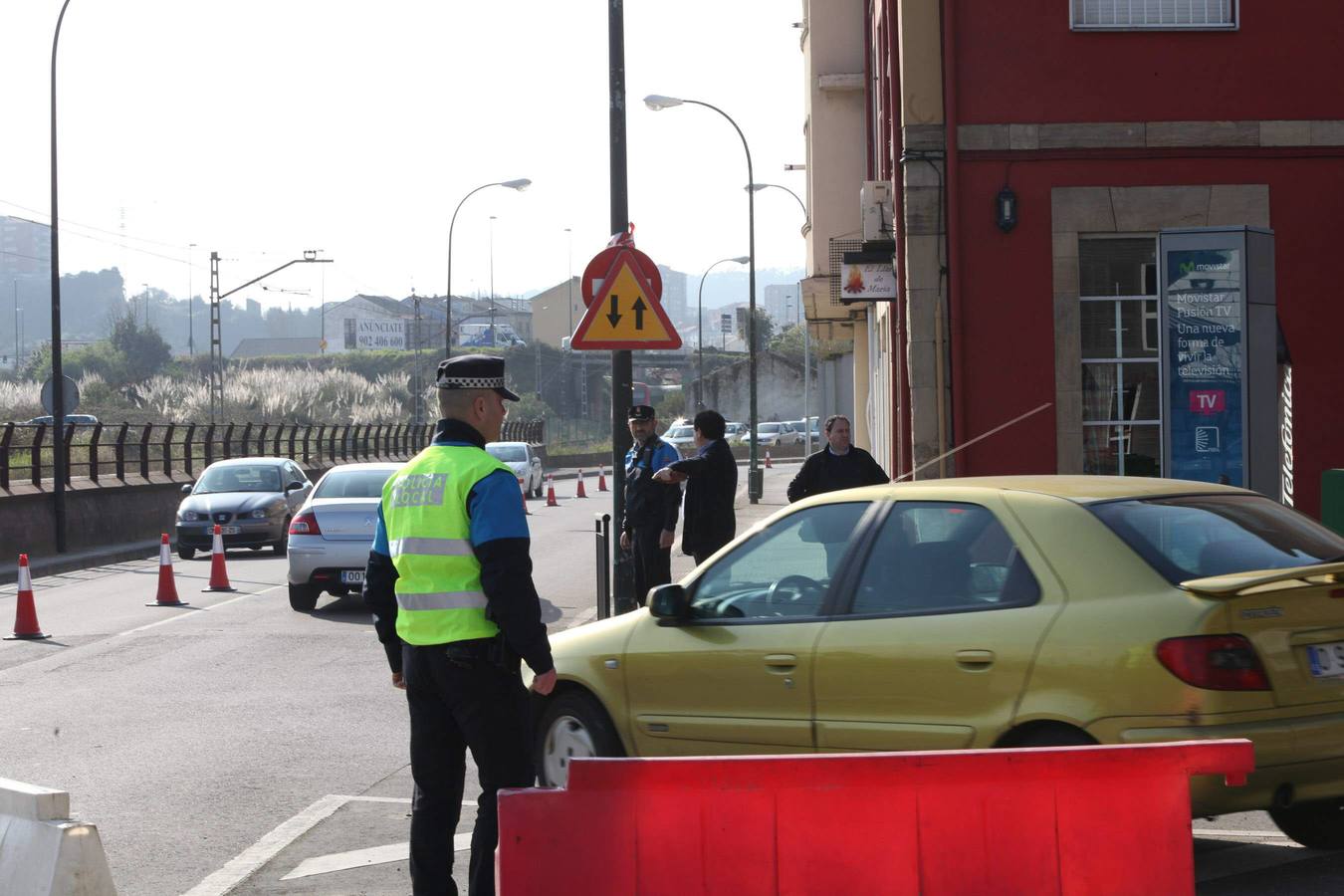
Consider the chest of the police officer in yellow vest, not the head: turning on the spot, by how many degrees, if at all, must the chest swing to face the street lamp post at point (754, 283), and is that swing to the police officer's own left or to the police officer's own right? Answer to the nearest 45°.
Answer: approximately 45° to the police officer's own left

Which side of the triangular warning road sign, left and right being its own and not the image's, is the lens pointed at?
front

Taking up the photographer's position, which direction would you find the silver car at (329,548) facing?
facing away from the viewer

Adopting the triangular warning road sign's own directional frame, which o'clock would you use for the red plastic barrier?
The red plastic barrier is roughly at 12 o'clock from the triangular warning road sign.

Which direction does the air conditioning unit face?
to the viewer's left

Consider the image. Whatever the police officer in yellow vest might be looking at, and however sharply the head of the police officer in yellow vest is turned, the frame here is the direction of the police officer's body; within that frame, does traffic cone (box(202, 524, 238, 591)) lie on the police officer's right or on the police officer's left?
on the police officer's left

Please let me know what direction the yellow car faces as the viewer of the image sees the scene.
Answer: facing away from the viewer and to the left of the viewer

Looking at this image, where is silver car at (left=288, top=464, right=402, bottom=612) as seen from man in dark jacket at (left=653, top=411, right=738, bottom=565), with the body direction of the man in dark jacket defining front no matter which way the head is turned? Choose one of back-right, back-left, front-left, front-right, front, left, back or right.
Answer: front

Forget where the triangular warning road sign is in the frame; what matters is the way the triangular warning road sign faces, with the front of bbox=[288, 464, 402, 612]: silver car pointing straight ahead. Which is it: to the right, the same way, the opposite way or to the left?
the opposite way

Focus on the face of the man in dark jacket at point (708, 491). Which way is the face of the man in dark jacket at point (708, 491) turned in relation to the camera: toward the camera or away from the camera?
away from the camera

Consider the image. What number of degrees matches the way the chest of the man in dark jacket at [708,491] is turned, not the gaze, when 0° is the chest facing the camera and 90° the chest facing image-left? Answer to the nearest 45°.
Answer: approximately 135°

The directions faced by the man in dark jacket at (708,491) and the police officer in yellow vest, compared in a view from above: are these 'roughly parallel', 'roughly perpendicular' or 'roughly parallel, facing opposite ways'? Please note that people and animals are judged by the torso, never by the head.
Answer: roughly perpendicular

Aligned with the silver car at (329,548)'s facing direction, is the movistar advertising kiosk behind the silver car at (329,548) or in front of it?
behind

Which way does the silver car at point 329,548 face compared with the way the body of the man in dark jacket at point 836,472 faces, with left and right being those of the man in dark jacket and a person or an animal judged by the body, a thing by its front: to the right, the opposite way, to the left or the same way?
the opposite way
